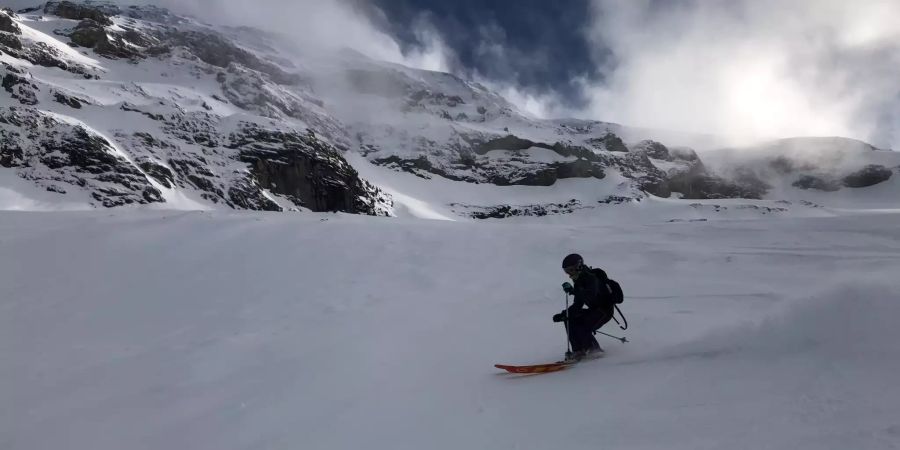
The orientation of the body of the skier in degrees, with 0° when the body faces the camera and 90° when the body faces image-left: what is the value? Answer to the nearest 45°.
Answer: approximately 90°

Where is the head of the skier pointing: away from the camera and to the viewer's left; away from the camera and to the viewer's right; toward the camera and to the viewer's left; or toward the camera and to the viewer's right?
toward the camera and to the viewer's left
